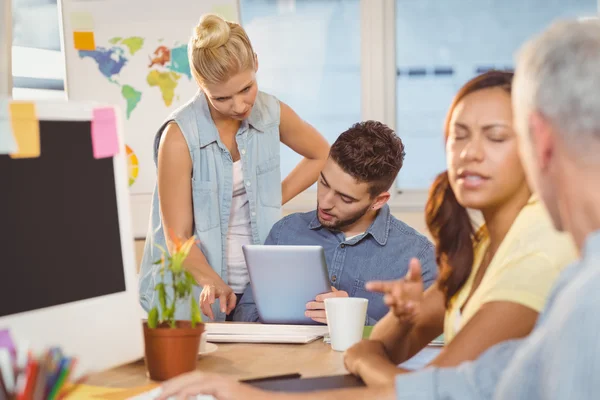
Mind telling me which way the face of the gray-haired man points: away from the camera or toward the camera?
away from the camera

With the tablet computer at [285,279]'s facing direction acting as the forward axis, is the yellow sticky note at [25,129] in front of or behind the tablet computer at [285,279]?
behind

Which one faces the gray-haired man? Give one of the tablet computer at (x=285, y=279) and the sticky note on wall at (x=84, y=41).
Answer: the sticky note on wall

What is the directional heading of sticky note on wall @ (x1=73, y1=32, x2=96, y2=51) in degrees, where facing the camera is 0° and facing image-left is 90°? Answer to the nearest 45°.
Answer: approximately 0°

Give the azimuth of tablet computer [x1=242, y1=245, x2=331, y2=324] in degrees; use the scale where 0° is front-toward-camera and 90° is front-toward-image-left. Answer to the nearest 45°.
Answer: approximately 180°

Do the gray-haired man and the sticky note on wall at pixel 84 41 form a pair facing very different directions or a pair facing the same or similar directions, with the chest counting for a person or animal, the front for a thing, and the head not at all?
very different directions

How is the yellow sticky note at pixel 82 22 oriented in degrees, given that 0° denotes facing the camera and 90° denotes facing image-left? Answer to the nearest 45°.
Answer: approximately 0°

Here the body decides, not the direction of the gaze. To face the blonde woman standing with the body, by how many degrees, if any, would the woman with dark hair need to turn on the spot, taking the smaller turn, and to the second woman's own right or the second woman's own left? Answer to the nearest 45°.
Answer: approximately 90° to the second woman's own right

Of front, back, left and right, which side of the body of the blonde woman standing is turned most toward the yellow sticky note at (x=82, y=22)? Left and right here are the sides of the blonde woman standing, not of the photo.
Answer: back

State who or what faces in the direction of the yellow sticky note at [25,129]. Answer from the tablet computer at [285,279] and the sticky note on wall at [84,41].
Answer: the sticky note on wall

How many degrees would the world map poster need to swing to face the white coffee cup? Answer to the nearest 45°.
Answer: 0° — it already faces it
